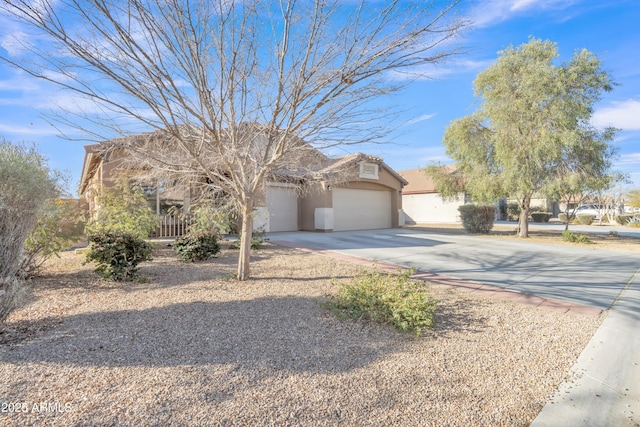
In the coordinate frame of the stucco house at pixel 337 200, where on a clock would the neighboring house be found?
The neighboring house is roughly at 9 o'clock from the stucco house.

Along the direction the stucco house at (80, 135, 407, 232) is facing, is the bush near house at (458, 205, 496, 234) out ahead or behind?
ahead

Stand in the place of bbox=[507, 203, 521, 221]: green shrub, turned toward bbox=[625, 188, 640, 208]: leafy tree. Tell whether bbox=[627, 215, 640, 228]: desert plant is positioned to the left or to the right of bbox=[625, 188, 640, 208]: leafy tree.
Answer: right

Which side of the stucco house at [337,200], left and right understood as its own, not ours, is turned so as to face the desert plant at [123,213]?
right

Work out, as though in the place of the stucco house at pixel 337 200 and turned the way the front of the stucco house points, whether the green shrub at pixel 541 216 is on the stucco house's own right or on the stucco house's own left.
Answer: on the stucco house's own left

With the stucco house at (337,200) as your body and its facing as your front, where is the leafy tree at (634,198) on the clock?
The leafy tree is roughly at 10 o'clock from the stucco house.

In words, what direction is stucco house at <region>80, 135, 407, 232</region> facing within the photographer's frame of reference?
facing the viewer and to the right of the viewer

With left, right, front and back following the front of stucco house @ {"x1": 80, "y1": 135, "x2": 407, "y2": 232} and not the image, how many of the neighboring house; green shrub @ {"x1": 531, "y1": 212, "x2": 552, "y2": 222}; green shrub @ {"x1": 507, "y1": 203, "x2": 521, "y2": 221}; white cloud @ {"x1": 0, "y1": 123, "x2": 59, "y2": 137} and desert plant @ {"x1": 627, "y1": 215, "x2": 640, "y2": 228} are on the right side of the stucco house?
1

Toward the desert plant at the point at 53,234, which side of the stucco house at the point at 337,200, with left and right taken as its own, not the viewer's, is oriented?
right
